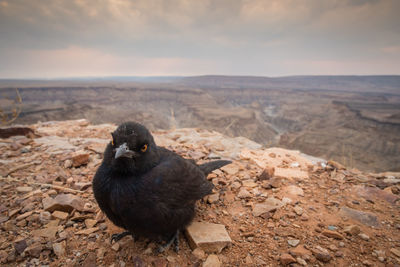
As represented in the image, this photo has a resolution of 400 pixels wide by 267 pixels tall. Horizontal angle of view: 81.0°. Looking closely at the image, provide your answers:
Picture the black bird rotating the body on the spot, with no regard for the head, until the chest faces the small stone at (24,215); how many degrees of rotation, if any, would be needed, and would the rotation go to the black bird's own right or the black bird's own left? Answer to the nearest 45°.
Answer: approximately 90° to the black bird's own right

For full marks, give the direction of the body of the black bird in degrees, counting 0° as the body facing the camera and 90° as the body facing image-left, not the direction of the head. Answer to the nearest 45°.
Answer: approximately 45°

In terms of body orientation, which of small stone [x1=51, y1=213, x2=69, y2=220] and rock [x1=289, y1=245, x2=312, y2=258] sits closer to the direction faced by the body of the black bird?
the small stone

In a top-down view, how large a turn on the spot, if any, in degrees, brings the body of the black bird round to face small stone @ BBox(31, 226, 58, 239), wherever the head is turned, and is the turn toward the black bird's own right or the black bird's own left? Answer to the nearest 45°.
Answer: approximately 45° to the black bird's own right

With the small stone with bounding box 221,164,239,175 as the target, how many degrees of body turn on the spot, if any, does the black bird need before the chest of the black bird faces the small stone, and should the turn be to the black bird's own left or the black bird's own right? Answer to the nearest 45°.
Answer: approximately 180°

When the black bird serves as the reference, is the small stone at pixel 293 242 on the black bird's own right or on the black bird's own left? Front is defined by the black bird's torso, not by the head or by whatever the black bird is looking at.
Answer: on the black bird's own left

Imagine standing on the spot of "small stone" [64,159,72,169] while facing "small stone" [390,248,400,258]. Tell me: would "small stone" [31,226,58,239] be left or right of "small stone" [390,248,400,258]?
right
